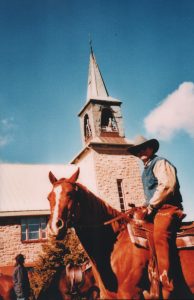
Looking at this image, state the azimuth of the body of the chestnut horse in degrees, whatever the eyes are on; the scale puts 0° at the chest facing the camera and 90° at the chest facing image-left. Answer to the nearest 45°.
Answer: approximately 45°

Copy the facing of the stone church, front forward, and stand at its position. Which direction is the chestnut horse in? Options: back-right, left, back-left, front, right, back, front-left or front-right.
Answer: front-right

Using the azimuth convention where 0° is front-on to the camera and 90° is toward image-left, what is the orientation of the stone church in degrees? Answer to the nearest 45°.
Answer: approximately 315°

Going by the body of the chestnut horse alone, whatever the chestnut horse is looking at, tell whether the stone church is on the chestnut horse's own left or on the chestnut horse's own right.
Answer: on the chestnut horse's own right
